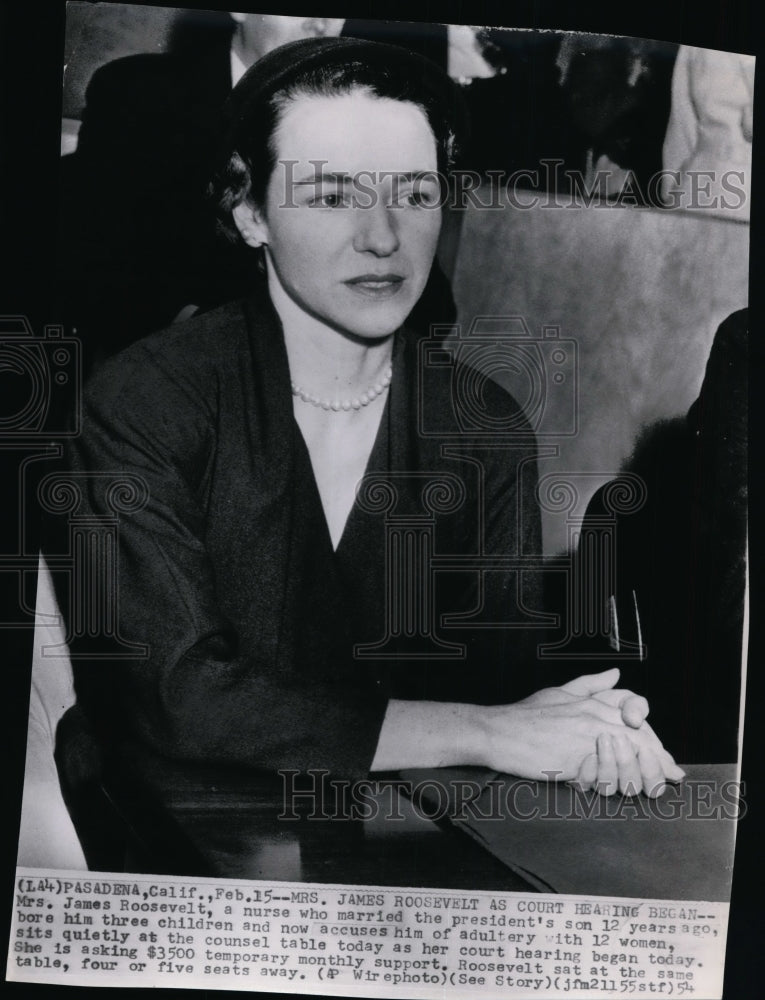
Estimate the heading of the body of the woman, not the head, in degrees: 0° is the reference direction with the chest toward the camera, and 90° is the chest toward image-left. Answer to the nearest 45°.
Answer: approximately 315°
